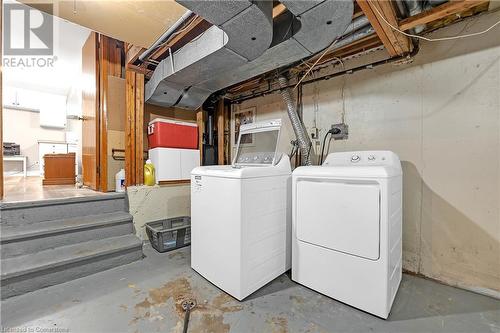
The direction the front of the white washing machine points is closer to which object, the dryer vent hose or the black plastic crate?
the black plastic crate

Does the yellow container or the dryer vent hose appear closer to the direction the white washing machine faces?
the yellow container

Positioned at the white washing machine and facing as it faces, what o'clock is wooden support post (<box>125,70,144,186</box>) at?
The wooden support post is roughly at 3 o'clock from the white washing machine.

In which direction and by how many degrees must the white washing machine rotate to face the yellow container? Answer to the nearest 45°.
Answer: approximately 90° to its right

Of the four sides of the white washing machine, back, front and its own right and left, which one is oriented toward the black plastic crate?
right

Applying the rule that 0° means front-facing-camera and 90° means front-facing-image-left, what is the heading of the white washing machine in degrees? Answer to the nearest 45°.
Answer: approximately 45°

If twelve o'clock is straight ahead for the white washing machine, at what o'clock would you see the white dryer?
The white dryer is roughly at 8 o'clock from the white washing machine.

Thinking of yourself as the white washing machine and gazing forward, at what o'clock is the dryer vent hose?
The dryer vent hose is roughly at 6 o'clock from the white washing machine.
